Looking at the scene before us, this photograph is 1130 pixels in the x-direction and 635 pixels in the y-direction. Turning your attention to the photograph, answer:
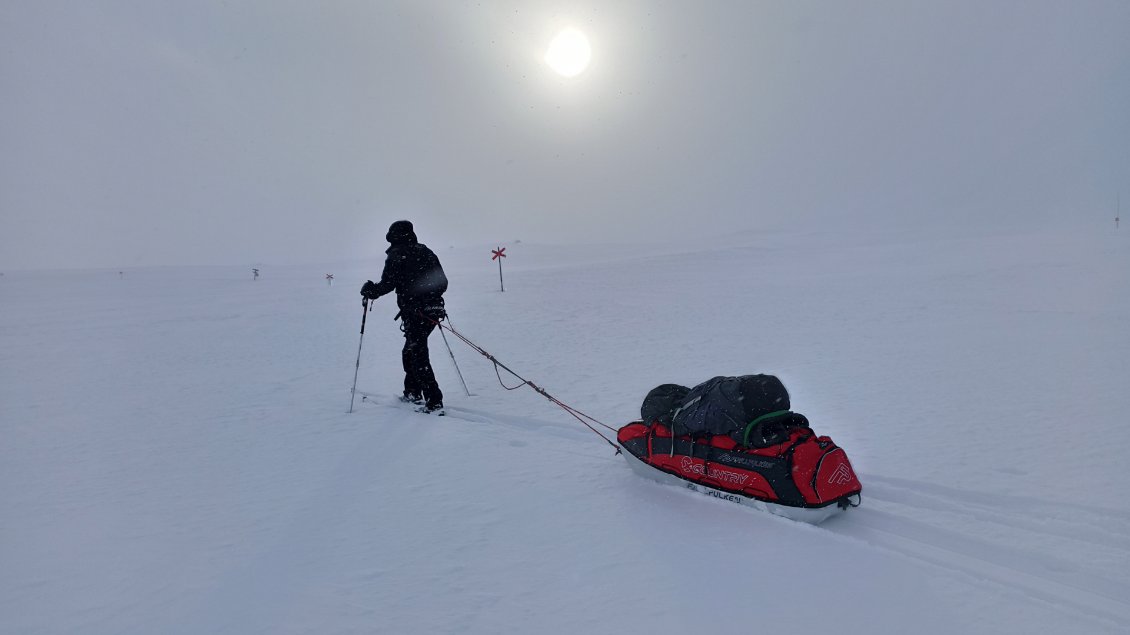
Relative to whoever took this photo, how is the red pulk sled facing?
facing away from the viewer and to the left of the viewer
